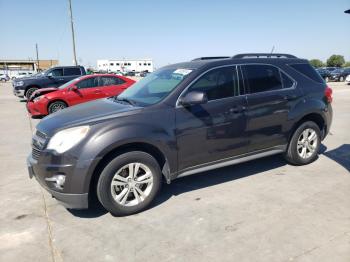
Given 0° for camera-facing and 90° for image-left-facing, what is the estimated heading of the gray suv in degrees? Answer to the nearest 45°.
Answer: approximately 45°

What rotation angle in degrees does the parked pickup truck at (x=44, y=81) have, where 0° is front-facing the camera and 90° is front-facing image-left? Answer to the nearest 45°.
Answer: approximately 45°

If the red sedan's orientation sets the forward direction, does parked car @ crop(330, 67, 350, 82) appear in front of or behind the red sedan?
behind

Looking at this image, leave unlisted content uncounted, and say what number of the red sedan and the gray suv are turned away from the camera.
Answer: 0

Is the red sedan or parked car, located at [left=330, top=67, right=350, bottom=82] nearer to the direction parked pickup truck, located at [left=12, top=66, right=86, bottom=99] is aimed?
the red sedan

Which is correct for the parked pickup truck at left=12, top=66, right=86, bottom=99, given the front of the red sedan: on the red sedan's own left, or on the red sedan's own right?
on the red sedan's own right
